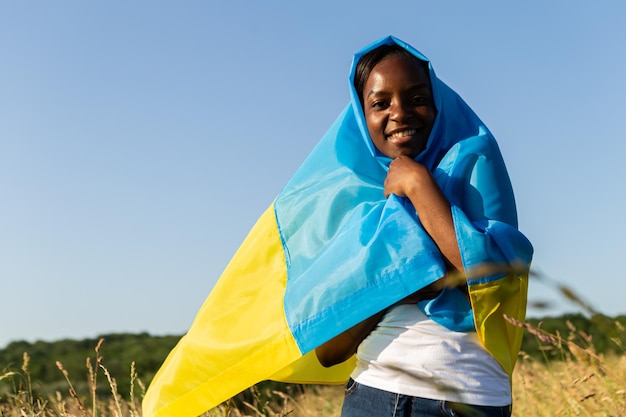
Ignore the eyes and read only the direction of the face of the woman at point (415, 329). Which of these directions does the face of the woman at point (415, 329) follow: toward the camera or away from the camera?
toward the camera

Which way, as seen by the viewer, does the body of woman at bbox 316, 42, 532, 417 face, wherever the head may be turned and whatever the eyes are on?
toward the camera
